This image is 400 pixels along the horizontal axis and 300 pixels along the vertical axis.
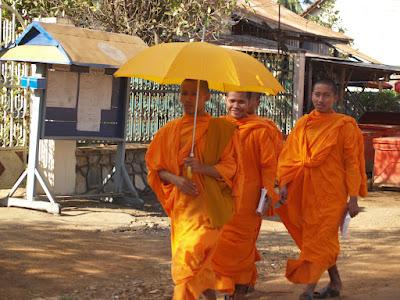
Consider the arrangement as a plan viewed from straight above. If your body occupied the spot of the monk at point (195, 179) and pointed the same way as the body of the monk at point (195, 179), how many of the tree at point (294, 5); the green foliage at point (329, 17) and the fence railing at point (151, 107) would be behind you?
3

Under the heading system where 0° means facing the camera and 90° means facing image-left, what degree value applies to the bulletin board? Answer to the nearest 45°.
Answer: approximately 0°

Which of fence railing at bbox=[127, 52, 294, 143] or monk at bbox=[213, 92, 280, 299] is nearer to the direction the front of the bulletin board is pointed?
the monk

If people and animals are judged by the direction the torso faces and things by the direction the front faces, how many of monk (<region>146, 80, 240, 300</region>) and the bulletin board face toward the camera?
2

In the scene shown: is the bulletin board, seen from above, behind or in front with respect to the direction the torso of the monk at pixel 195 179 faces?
behind

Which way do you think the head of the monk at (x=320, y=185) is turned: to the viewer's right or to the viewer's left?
to the viewer's left

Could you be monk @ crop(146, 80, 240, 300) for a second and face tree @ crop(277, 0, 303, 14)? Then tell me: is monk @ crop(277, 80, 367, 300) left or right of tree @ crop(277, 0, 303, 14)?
right

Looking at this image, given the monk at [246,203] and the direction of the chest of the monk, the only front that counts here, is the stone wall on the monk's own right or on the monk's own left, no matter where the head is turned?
on the monk's own right

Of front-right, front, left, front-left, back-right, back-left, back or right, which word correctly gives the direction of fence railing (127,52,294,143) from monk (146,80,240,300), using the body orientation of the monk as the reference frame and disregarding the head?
back

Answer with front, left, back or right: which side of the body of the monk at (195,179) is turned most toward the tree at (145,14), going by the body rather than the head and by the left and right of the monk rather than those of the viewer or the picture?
back
